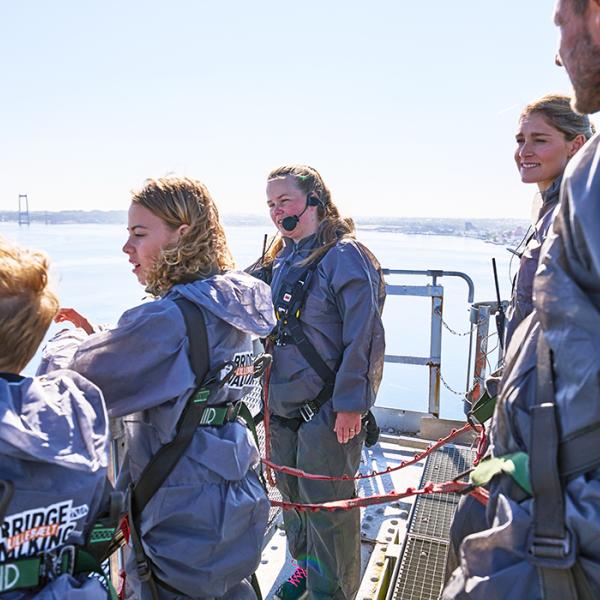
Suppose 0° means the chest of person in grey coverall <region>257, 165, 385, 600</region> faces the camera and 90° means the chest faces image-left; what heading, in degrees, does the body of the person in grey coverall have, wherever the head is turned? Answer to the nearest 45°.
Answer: approximately 45°

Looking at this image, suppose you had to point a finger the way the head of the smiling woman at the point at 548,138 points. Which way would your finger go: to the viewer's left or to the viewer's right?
to the viewer's left

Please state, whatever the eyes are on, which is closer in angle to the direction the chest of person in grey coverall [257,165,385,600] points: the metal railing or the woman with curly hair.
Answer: the woman with curly hair

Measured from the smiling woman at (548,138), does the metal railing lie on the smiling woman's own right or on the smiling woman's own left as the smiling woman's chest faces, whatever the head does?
on the smiling woman's own right

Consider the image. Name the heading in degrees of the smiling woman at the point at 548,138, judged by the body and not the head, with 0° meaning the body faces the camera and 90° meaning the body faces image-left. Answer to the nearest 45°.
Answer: approximately 45°

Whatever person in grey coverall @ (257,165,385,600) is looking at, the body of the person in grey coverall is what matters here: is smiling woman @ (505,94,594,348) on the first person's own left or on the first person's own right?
on the first person's own left

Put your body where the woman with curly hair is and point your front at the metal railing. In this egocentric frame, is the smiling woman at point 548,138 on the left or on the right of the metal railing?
right
